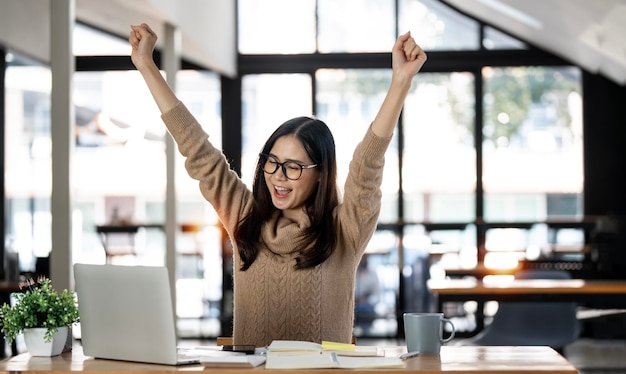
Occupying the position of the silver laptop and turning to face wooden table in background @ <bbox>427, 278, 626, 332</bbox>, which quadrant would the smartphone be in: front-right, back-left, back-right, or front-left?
front-right

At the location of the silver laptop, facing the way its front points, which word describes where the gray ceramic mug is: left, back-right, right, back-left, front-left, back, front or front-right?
front-right

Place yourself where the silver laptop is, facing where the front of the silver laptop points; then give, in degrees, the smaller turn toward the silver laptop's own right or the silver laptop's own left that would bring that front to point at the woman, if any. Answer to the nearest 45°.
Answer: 0° — it already faces them

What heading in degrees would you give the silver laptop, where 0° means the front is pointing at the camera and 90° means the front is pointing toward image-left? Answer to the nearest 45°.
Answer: approximately 225°
